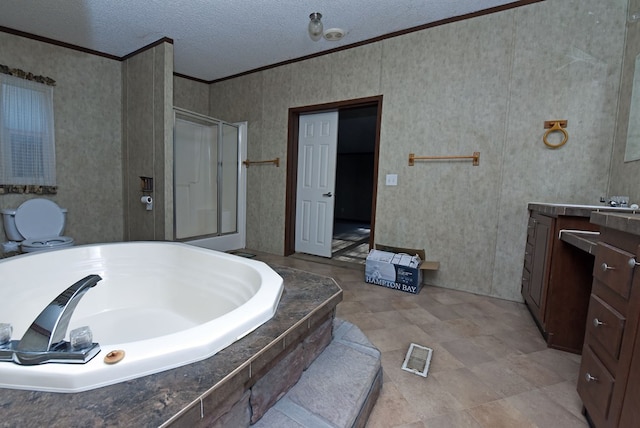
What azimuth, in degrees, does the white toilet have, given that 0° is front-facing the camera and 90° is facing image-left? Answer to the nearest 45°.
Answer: approximately 315°

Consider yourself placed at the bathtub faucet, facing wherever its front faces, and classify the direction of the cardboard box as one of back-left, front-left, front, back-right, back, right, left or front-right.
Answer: front-right

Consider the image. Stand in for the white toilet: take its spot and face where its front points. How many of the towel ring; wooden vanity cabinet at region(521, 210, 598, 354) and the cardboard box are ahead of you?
3

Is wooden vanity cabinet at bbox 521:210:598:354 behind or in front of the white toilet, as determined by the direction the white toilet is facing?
in front

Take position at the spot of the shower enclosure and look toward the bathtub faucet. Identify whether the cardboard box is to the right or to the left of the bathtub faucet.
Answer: left

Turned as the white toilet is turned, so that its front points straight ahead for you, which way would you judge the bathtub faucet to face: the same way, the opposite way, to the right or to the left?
to the left

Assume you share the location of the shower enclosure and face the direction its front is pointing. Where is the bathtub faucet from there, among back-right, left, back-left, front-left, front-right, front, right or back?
front-right

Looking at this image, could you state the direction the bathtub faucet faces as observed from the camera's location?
facing away from the viewer and to the right of the viewer

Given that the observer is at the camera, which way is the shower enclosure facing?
facing the viewer and to the right of the viewer

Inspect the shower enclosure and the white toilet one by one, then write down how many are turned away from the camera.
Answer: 0
